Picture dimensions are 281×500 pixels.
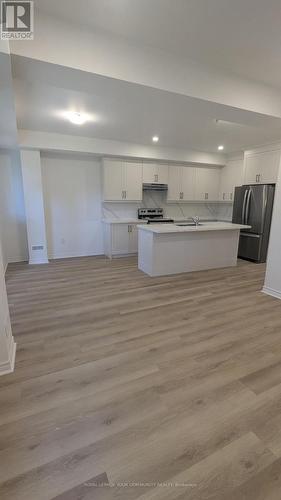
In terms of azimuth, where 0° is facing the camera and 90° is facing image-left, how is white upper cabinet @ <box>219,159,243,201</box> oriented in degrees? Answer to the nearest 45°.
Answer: approximately 45°

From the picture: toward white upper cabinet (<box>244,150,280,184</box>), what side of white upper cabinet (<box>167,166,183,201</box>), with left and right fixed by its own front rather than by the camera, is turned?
left

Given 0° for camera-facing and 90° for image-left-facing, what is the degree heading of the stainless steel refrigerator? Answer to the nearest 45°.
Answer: approximately 45°

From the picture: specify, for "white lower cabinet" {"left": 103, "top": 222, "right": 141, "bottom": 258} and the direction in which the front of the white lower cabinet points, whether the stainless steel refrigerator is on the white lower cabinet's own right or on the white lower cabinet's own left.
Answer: on the white lower cabinet's own left

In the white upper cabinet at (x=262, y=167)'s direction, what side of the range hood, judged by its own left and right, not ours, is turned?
left

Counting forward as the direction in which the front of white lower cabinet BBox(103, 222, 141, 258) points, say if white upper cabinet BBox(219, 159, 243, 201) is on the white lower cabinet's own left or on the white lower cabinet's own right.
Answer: on the white lower cabinet's own left

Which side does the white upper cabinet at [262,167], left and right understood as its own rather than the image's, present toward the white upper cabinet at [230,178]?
right
